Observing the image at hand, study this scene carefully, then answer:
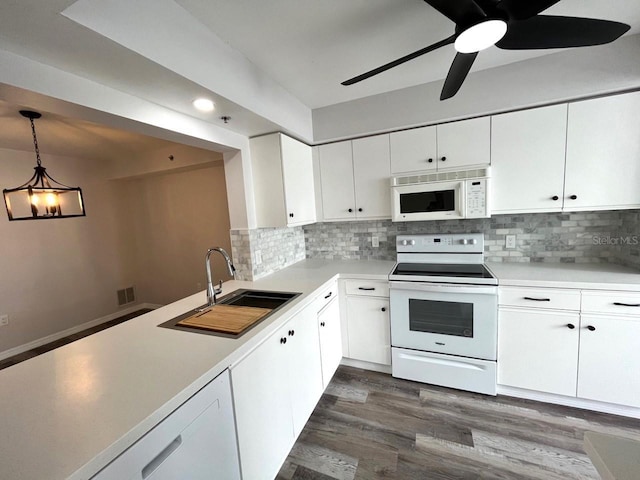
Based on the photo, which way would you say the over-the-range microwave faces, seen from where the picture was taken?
facing the viewer

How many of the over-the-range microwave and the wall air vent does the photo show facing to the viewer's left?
0

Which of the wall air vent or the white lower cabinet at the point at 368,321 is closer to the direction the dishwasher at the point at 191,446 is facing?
the white lower cabinet

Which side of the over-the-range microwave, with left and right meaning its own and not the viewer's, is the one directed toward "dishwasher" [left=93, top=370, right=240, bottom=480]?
front

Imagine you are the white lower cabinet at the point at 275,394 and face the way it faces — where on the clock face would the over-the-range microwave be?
The over-the-range microwave is roughly at 10 o'clock from the white lower cabinet.

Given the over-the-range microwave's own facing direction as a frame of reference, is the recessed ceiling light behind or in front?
in front

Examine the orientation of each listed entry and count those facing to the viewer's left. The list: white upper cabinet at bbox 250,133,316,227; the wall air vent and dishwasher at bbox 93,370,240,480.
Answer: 0

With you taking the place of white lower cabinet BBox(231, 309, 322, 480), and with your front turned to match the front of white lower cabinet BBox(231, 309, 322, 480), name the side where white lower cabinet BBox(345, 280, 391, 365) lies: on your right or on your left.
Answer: on your left

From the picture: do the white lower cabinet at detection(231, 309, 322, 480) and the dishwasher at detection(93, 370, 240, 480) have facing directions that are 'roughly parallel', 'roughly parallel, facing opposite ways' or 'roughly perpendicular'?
roughly parallel

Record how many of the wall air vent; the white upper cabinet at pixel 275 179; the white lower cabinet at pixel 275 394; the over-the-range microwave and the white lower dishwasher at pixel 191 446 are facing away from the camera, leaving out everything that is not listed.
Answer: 0

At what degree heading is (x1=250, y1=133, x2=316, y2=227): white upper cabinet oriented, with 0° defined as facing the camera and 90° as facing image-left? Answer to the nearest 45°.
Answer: approximately 315°

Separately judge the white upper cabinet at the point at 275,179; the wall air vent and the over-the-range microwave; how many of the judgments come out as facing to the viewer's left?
0

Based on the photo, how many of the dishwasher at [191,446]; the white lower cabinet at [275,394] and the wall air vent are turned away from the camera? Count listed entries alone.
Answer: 0

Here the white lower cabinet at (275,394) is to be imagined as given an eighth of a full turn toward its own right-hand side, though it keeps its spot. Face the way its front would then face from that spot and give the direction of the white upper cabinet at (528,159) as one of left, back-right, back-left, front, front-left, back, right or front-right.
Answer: left

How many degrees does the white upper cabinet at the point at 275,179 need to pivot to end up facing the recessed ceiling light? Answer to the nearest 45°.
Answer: approximately 90° to its right

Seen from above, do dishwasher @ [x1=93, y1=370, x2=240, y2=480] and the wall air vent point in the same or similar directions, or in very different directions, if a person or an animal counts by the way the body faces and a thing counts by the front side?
same or similar directions

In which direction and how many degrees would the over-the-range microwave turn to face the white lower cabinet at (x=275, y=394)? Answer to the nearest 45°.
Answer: approximately 45° to its right

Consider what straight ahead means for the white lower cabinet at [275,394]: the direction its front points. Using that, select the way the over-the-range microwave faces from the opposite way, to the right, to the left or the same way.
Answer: to the right

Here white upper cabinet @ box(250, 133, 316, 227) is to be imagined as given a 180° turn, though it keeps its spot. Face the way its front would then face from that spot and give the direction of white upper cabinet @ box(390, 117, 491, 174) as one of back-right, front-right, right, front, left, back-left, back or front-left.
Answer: back-right
